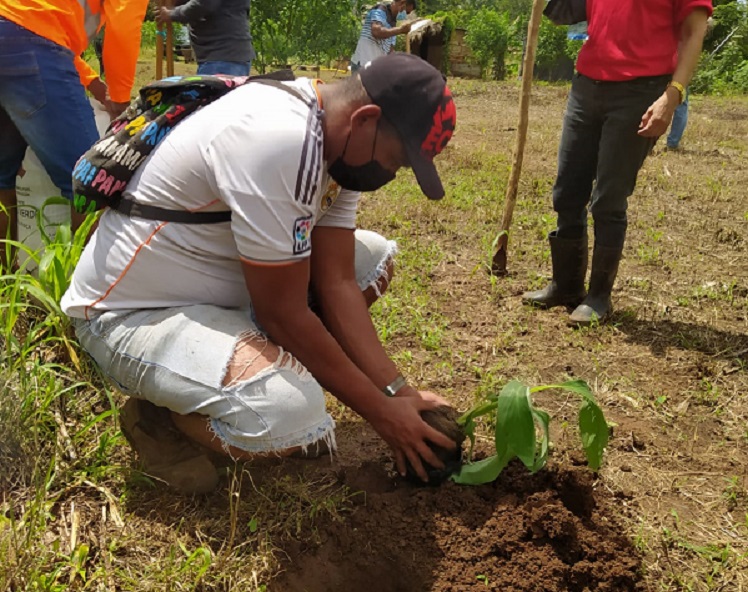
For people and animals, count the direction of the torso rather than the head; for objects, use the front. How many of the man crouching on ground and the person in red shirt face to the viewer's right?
1

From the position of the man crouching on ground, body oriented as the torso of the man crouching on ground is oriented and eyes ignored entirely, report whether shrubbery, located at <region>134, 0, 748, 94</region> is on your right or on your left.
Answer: on your left

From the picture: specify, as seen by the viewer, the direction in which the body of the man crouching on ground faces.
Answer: to the viewer's right

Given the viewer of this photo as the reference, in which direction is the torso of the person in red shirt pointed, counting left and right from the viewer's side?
facing the viewer and to the left of the viewer

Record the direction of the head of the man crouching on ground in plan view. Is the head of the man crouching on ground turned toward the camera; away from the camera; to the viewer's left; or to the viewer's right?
to the viewer's right

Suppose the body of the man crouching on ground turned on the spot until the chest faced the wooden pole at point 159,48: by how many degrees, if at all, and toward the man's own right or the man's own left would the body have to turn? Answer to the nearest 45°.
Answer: approximately 90° to the man's own left

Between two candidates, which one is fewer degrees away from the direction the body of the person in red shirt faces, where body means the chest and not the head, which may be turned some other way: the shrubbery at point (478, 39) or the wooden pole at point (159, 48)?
the wooden pole

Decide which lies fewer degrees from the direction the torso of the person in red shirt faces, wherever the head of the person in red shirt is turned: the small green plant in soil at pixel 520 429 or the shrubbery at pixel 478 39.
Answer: the small green plant in soil

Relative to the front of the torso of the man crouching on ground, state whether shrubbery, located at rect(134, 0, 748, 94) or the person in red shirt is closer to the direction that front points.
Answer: the person in red shirt

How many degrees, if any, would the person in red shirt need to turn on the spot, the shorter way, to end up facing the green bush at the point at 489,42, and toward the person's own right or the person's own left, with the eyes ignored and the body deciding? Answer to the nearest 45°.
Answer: approximately 135° to the person's own right

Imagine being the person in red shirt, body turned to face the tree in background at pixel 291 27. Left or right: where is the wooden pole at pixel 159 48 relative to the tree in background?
left

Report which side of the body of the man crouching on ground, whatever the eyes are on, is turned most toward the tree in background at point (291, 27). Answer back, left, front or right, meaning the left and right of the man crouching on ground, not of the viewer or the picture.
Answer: left

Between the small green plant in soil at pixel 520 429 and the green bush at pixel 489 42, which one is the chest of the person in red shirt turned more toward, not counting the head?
the small green plant in soil

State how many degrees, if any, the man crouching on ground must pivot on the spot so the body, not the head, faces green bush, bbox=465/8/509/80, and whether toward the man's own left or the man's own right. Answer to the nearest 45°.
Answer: approximately 90° to the man's own left
